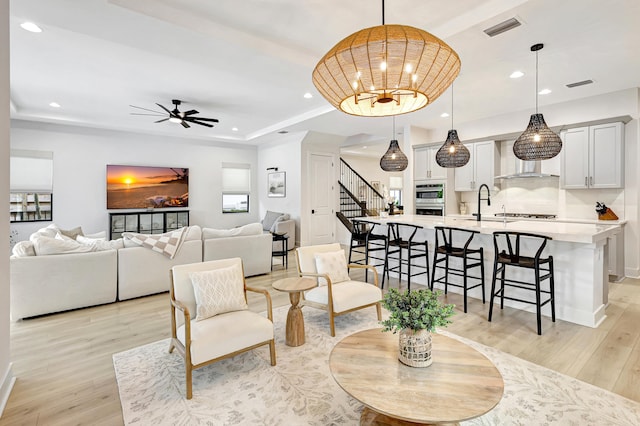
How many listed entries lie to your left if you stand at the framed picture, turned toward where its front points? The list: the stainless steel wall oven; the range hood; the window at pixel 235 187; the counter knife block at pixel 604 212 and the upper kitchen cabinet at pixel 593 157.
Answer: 4

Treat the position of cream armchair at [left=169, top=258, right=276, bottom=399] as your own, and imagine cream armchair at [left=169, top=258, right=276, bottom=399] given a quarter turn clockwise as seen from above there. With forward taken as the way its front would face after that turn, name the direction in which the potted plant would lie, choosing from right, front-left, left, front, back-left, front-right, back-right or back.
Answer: left

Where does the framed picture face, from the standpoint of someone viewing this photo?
facing the viewer and to the left of the viewer

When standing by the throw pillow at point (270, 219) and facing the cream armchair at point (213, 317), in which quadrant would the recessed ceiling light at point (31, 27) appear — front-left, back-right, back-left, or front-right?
front-right

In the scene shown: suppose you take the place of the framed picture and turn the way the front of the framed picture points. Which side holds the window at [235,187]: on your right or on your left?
on your right

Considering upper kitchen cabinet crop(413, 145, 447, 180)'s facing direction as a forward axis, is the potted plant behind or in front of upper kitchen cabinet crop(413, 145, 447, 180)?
in front

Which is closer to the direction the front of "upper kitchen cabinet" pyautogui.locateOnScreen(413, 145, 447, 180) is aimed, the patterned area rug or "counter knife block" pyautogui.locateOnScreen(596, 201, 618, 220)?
the patterned area rug

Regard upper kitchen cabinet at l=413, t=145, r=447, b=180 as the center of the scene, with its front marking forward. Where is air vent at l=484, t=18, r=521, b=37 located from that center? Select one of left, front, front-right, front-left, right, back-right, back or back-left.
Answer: front-left

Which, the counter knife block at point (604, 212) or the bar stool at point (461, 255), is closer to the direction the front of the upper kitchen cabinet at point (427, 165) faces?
the bar stool

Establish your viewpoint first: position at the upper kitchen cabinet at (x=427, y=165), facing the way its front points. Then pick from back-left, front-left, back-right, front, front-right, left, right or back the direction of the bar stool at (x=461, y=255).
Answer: front-left

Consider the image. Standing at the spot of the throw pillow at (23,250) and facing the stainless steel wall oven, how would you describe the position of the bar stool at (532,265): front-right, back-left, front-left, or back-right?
front-right

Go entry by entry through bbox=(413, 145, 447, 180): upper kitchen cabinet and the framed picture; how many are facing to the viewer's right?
0

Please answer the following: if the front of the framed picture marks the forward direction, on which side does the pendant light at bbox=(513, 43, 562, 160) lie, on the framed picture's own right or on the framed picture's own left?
on the framed picture's own left

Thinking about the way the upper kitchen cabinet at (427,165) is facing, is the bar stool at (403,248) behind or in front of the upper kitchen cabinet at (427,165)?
in front

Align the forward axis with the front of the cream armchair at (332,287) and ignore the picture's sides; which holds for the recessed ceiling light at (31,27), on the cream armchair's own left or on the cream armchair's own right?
on the cream armchair's own right
